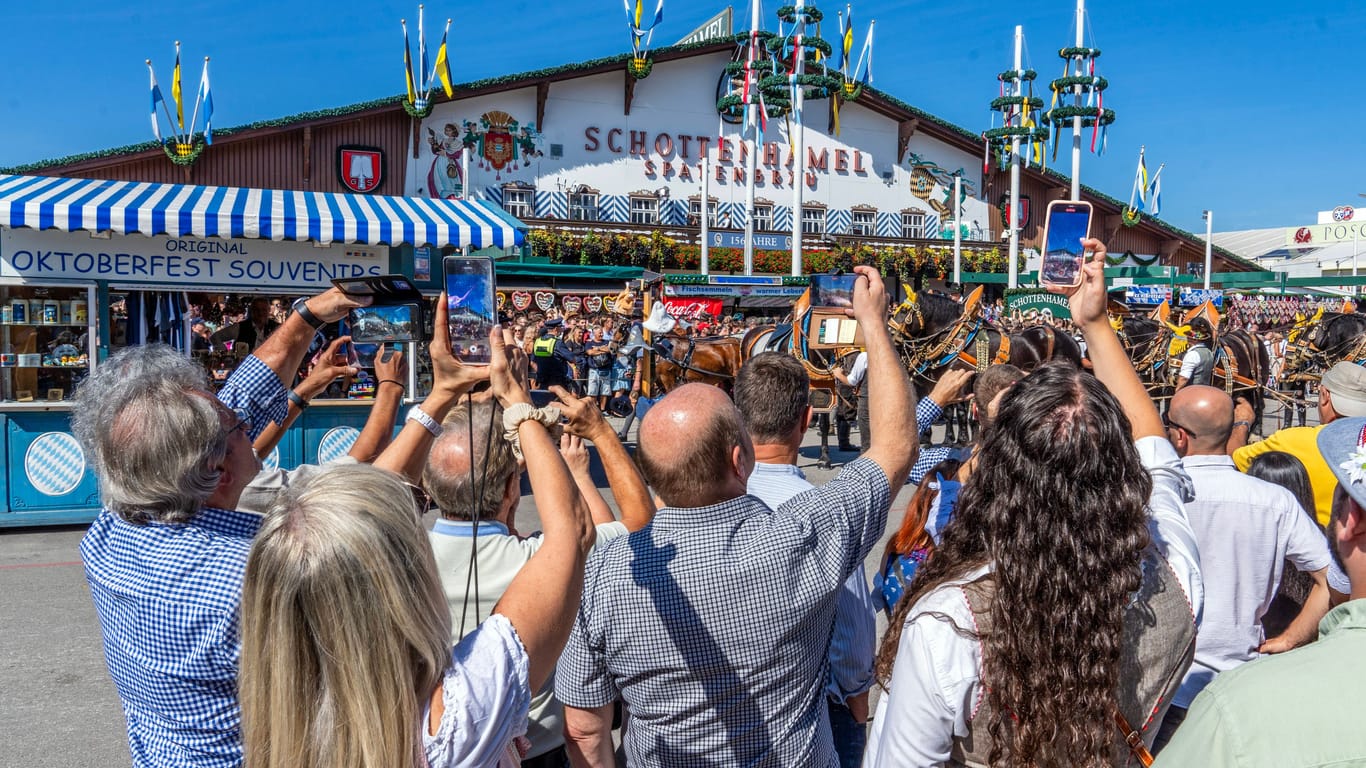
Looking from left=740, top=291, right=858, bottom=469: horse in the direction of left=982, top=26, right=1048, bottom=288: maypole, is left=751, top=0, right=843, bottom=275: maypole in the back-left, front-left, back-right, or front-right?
front-left

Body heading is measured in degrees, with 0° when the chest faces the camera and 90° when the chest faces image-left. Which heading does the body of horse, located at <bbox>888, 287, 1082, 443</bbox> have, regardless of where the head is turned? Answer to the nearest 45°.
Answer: approximately 90°

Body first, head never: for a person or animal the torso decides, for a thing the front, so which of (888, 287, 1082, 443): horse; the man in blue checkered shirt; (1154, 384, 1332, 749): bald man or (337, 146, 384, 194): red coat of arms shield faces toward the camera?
the red coat of arms shield

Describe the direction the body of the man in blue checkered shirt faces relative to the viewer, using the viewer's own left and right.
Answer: facing away from the viewer and to the right of the viewer

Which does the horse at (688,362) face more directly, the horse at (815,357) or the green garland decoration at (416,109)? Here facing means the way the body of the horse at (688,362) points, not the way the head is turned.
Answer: the green garland decoration

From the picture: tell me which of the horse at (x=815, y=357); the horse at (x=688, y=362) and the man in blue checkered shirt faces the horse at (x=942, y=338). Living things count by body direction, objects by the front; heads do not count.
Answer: the man in blue checkered shirt

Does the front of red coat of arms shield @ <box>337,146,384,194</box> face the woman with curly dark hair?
yes

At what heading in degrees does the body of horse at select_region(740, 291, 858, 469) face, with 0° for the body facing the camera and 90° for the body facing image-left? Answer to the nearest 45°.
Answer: approximately 90°

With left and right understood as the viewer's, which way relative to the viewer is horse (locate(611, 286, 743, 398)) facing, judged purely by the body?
facing to the left of the viewer

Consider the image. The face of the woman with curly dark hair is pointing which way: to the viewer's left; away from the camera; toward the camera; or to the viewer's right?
away from the camera

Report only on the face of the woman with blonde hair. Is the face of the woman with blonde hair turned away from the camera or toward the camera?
away from the camera

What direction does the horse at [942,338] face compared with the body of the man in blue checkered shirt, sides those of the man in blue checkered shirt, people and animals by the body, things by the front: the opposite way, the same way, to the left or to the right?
to the left

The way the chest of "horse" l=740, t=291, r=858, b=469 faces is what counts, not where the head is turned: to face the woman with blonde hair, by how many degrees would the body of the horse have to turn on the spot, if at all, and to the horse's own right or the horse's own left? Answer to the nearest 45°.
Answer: approximately 90° to the horse's own left

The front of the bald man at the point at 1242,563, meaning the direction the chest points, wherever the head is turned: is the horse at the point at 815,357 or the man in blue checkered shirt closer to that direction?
the horse

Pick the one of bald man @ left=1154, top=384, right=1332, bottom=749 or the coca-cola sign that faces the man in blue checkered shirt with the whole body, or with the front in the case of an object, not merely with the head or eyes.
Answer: the coca-cola sign

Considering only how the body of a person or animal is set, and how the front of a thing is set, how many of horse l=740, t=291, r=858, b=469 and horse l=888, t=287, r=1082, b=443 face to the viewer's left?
2

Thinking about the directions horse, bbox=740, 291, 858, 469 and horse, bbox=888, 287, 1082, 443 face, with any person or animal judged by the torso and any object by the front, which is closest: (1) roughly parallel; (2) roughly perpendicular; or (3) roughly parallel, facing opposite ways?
roughly parallel

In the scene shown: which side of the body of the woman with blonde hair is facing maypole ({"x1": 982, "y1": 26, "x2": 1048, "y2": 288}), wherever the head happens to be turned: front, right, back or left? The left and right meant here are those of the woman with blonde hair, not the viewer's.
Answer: front

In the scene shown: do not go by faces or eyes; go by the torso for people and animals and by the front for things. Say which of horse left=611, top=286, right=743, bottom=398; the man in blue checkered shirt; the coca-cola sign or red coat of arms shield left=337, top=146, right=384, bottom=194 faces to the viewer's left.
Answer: the horse
